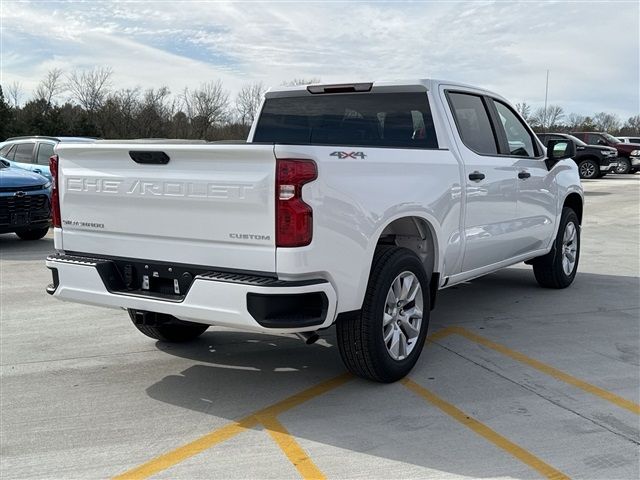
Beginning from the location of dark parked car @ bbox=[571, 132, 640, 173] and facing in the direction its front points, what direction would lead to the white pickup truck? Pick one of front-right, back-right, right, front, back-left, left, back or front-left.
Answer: front-right

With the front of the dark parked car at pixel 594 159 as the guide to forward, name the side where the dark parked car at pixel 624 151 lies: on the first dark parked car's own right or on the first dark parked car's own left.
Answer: on the first dark parked car's own left

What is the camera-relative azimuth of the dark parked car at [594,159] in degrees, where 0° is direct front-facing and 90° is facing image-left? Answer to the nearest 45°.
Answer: approximately 315°

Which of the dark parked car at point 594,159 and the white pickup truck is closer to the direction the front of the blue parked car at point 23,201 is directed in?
the white pickup truck

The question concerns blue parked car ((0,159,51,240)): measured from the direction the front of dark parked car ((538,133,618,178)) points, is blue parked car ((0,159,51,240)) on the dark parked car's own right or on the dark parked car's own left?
on the dark parked car's own right

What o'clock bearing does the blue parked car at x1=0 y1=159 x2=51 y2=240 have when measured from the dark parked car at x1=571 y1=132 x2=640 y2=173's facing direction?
the blue parked car at x1=0 y1=159 x2=51 y2=240 is roughly at 2 o'clock from the dark parked car at x1=571 y1=132 x2=640 y2=173.

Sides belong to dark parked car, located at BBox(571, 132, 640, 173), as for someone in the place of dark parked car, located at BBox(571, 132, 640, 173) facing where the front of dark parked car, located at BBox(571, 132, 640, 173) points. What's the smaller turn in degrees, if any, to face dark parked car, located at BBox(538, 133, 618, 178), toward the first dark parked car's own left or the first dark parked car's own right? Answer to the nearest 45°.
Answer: approximately 45° to the first dark parked car's own right

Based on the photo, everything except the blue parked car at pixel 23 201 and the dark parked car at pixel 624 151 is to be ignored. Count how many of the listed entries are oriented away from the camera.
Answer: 0

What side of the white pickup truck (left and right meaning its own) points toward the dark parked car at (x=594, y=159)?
front
